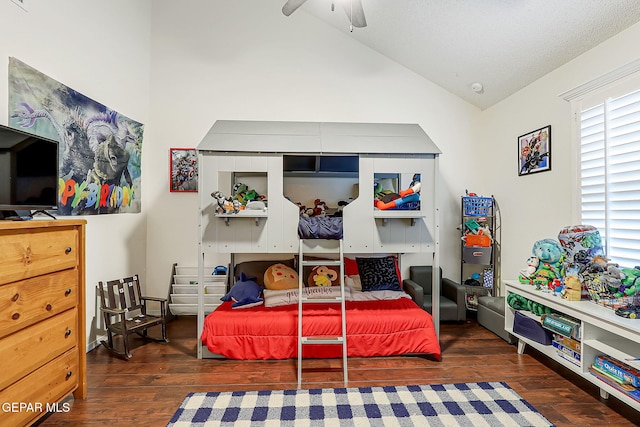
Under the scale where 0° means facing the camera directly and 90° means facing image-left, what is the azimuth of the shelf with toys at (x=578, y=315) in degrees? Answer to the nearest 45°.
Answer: approximately 45°

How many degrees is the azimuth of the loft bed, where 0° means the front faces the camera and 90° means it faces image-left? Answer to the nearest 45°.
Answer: approximately 0°

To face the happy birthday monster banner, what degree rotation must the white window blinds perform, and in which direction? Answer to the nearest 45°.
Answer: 0° — it already faces it

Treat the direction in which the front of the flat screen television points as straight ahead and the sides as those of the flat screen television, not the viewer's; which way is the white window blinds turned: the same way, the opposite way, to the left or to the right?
the opposite way

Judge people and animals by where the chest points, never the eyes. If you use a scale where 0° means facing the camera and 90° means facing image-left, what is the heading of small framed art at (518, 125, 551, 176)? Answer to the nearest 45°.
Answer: approximately 45°

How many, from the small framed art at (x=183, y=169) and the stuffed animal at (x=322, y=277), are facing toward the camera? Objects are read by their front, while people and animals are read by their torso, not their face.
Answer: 2

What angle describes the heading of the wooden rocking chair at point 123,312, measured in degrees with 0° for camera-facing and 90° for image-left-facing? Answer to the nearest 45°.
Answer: approximately 315°
